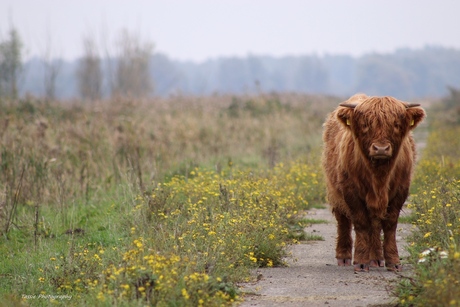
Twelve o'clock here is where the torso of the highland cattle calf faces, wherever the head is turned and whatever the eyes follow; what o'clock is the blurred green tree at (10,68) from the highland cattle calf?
The blurred green tree is roughly at 5 o'clock from the highland cattle calf.

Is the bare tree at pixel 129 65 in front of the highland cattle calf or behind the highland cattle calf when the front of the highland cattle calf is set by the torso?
behind

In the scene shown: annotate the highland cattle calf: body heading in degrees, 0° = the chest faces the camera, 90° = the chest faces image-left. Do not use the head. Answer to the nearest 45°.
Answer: approximately 0°
